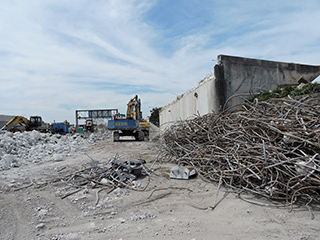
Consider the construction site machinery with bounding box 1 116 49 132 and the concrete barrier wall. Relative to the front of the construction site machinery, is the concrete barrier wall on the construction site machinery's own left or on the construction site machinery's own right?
on the construction site machinery's own left

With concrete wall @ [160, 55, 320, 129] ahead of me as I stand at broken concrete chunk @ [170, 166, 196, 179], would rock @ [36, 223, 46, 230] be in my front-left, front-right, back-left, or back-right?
back-left

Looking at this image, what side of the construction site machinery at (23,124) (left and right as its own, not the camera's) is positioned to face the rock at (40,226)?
left

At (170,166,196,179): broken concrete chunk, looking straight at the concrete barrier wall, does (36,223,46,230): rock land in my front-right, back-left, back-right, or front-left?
back-left

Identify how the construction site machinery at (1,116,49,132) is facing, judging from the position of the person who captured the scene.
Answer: facing to the left of the viewer

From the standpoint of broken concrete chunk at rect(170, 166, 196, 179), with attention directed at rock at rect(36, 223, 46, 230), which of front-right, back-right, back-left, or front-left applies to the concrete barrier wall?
back-right

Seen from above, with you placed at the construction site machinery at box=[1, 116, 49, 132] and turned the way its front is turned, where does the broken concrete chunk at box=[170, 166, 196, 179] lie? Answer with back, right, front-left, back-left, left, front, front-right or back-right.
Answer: left

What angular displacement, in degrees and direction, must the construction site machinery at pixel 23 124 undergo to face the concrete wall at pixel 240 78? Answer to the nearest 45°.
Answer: approximately 90° to its left
